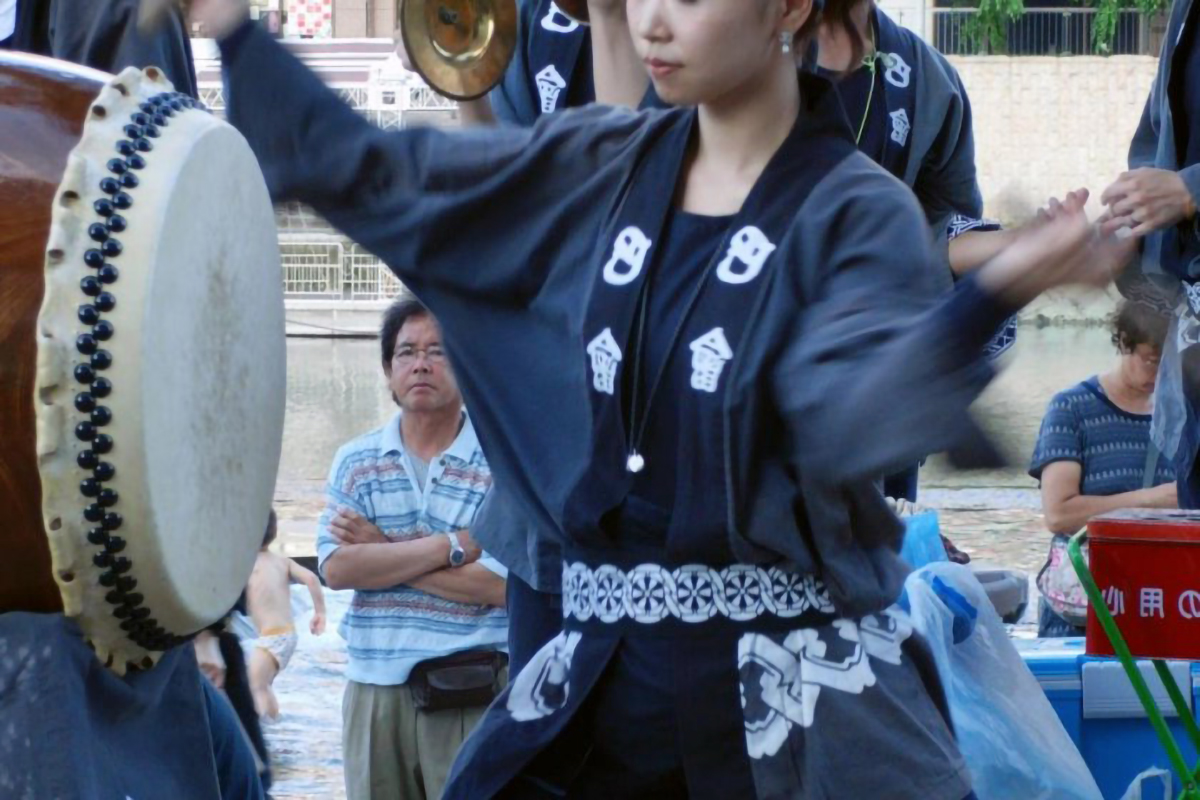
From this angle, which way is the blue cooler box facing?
toward the camera

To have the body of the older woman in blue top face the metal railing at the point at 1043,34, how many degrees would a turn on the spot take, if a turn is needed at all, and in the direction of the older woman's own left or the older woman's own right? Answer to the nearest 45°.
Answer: approximately 135° to the older woman's own left

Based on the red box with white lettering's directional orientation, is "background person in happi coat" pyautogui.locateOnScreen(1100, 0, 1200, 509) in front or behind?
behind

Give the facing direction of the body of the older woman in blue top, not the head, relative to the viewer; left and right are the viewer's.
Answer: facing the viewer and to the right of the viewer

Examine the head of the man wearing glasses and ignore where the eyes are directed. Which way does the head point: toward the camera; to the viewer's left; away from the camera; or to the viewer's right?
toward the camera

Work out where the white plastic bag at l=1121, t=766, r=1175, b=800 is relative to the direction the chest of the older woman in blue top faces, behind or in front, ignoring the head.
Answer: in front

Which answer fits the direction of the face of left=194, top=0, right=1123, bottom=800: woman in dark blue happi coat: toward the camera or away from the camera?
toward the camera

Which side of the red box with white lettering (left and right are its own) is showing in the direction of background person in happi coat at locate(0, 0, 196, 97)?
right

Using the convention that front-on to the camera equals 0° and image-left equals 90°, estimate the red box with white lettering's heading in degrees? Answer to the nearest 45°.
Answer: approximately 0°
